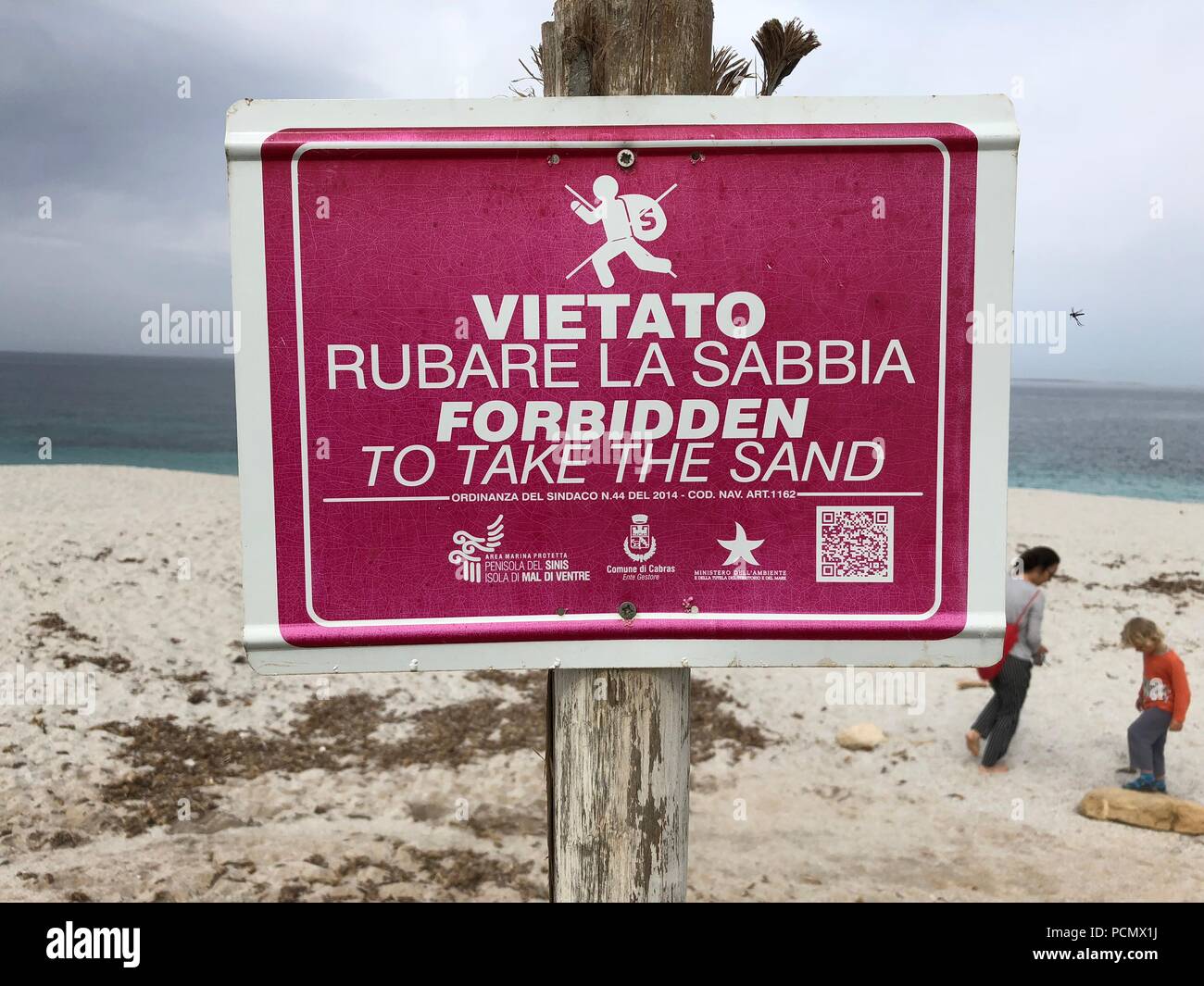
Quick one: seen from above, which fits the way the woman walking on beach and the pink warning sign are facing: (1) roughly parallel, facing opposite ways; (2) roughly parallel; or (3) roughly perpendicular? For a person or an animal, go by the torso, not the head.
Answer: roughly perpendicular

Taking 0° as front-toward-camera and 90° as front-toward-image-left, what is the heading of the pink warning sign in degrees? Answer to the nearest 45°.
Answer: approximately 0°

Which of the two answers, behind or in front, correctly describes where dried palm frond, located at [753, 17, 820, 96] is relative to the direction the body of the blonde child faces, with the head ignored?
in front

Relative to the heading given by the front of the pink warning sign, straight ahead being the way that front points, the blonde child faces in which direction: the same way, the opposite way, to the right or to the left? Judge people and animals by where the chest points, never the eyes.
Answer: to the right

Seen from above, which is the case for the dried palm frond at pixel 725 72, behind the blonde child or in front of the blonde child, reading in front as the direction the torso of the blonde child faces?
in front

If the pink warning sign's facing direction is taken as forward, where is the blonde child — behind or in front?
behind

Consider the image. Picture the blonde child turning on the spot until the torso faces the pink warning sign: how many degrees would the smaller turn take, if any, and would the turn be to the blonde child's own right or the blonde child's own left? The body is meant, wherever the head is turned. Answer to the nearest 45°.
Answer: approximately 45° to the blonde child's own left
